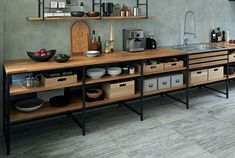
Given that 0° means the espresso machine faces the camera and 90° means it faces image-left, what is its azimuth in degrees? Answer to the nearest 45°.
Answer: approximately 315°

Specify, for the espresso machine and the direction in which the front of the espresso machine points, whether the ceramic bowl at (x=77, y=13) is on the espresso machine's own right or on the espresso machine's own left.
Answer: on the espresso machine's own right
